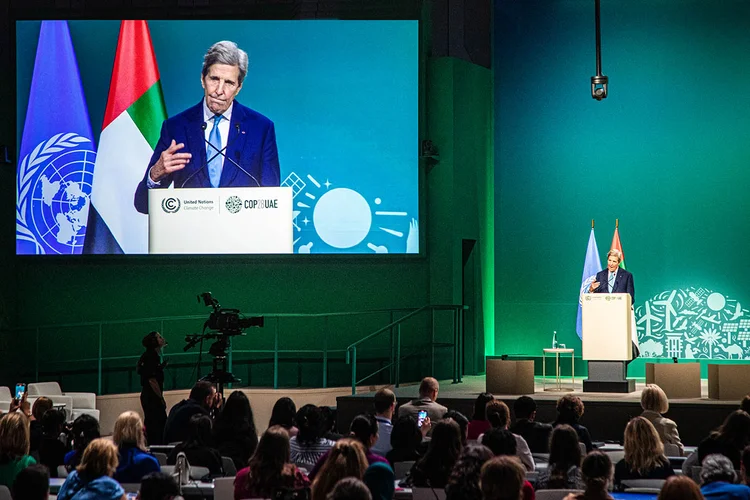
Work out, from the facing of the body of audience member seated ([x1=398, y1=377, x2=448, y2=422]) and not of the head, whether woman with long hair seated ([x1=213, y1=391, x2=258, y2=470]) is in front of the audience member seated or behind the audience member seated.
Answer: behind

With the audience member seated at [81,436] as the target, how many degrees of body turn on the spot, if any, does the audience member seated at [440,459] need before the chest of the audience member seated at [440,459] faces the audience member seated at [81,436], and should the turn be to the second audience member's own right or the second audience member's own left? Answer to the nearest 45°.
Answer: approximately 90° to the second audience member's own left

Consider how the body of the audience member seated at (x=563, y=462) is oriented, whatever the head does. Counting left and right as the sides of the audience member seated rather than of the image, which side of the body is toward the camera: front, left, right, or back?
back

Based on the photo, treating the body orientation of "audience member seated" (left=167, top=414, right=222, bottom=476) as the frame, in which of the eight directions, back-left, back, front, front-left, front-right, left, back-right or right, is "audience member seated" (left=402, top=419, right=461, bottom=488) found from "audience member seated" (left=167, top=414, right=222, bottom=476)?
back-right

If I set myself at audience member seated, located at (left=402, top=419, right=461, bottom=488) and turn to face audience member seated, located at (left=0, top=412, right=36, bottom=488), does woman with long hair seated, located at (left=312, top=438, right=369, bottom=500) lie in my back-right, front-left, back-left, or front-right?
front-left

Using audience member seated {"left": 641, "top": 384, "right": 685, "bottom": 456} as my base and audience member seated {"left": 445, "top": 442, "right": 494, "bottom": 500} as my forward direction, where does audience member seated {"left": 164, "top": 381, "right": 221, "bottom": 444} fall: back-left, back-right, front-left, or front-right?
front-right

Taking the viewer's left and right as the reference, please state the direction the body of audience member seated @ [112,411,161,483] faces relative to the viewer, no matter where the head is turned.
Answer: facing away from the viewer

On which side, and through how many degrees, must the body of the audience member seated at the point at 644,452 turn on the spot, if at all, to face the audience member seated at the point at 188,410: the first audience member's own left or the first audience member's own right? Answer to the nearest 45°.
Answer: approximately 90° to the first audience member's own left

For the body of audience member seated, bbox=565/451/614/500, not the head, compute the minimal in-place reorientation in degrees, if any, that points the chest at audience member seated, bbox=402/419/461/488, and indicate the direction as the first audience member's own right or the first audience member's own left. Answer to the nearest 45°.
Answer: approximately 45° to the first audience member's own left

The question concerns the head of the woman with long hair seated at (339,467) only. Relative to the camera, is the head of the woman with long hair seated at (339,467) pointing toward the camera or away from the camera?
away from the camera

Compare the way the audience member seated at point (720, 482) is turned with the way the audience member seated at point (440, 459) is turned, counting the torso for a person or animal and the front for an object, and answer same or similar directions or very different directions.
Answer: same or similar directions

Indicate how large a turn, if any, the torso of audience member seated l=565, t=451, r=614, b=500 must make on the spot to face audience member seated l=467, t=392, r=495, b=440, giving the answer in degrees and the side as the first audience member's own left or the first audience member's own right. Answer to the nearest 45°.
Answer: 0° — they already face them

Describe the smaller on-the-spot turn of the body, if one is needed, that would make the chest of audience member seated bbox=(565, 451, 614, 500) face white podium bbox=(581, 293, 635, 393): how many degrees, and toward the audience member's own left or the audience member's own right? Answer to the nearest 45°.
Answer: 0° — they already face it

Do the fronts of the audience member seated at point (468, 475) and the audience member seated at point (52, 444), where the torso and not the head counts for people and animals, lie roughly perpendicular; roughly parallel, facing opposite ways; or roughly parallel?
roughly parallel

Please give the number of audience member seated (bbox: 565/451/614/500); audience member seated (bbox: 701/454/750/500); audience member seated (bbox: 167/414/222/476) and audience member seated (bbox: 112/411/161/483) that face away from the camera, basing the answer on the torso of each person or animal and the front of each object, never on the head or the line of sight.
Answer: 4

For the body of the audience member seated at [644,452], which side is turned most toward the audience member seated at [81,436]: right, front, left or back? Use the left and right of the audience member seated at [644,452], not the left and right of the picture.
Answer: left

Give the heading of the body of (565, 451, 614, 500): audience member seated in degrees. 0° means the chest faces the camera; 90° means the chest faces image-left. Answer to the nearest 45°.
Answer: approximately 180°

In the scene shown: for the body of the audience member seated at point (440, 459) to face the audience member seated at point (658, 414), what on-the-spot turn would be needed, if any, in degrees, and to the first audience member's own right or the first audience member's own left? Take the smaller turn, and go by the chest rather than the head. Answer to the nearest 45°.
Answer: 0° — they already face them

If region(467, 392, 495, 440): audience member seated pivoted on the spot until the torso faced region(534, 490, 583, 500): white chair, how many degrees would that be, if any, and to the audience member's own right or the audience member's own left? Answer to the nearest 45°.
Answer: approximately 135° to the audience member's own right

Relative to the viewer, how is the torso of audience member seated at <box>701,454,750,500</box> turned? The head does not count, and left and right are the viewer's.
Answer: facing away from the viewer

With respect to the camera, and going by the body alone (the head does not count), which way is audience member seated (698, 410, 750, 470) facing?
away from the camera

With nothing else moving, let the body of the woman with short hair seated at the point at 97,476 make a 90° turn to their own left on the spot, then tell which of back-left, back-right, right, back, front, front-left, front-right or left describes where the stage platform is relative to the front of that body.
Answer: right
